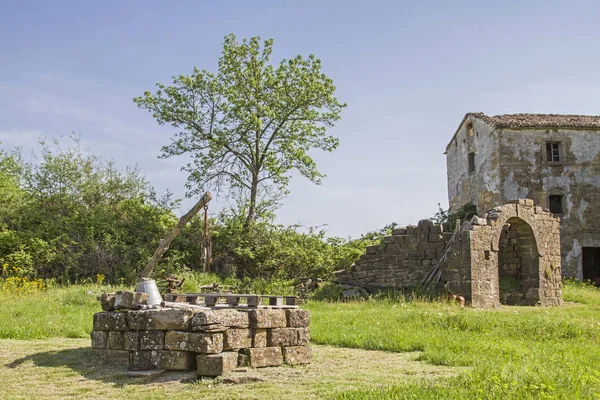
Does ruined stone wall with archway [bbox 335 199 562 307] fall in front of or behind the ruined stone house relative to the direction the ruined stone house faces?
in front

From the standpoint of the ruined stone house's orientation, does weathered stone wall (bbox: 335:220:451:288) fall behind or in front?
in front

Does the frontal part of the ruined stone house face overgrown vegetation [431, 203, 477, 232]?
no

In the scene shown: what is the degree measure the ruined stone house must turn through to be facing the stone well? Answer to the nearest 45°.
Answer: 0° — it already faces it

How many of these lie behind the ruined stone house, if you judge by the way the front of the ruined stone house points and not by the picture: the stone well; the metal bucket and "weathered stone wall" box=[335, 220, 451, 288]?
0

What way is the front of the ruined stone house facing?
toward the camera

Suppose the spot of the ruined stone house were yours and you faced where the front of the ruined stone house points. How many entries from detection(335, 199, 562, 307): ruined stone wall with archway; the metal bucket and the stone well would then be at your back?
0
